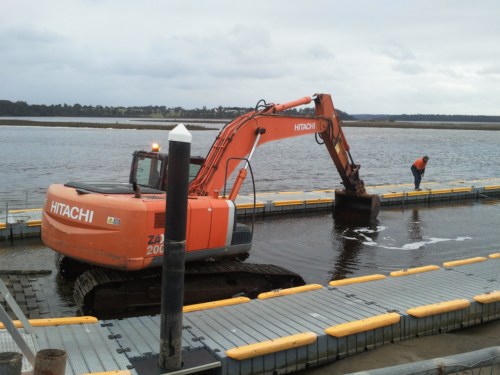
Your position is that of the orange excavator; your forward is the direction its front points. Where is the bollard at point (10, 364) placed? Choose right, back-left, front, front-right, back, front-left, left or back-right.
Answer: back-right

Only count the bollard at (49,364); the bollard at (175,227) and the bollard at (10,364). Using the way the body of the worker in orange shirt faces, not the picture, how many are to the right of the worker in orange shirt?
3

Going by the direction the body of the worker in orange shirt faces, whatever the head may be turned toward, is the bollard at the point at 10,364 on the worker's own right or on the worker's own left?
on the worker's own right

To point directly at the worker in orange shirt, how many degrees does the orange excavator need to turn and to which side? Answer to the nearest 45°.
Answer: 0° — it already faces them

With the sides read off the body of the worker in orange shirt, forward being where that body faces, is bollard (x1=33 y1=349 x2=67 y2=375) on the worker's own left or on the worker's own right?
on the worker's own right

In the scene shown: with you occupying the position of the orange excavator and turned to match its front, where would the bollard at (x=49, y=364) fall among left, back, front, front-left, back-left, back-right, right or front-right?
back-right

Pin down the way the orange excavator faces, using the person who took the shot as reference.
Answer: facing away from the viewer and to the right of the viewer

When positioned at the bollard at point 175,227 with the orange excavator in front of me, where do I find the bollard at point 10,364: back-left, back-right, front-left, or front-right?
back-left

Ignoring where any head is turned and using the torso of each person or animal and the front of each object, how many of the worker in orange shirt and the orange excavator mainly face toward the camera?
0
